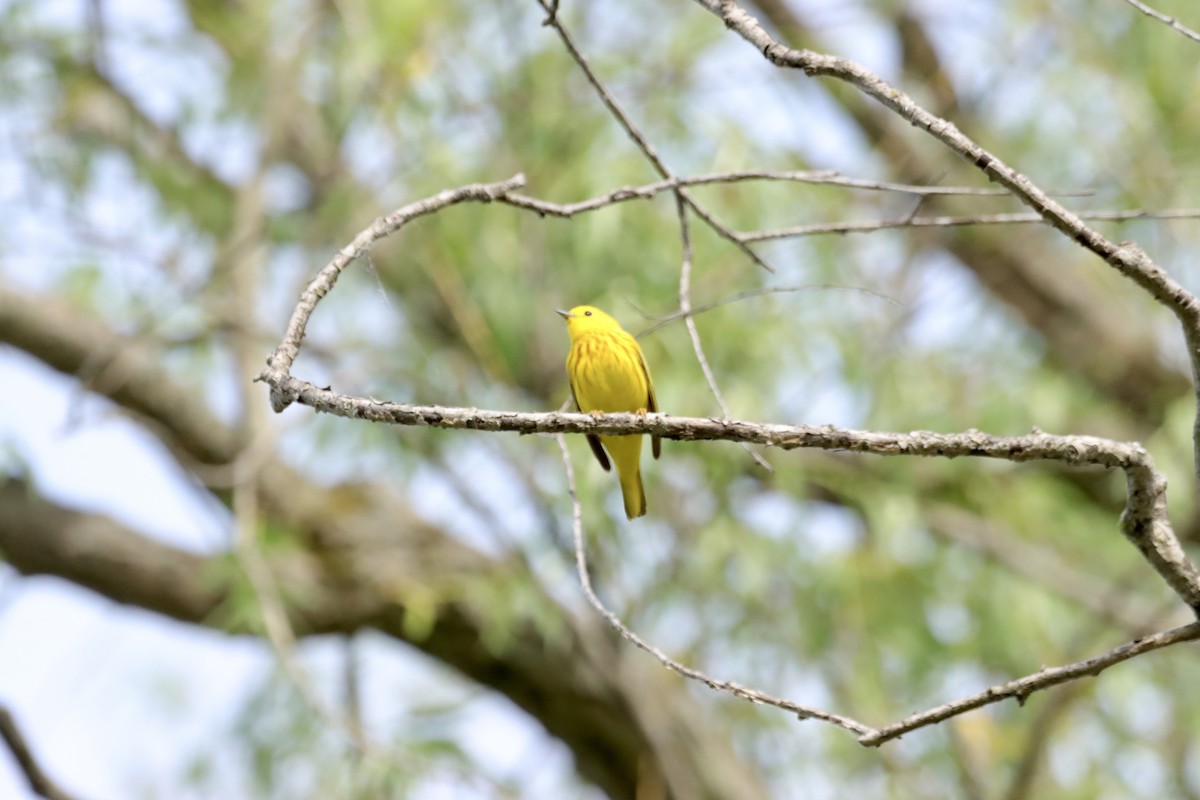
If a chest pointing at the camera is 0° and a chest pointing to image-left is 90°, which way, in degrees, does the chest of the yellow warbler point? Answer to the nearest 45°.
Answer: approximately 45°

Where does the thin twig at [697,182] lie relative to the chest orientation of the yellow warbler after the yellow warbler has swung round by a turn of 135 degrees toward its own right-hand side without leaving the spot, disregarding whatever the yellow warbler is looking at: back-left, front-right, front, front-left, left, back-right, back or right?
back

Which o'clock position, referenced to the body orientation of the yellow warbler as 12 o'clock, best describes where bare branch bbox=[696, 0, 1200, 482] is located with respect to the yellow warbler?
The bare branch is roughly at 10 o'clock from the yellow warbler.
